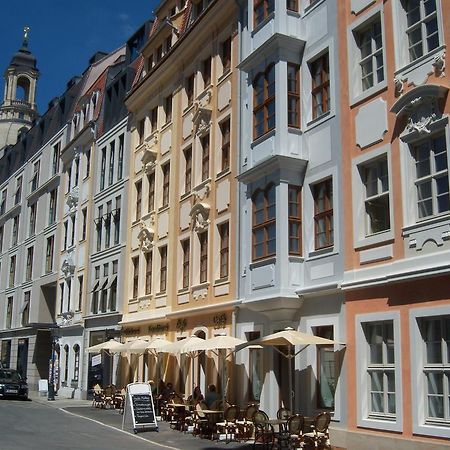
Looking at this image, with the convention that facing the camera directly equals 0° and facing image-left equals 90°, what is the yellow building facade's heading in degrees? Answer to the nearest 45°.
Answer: approximately 45°

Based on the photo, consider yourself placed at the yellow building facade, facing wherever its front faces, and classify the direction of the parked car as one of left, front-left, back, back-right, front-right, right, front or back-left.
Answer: right

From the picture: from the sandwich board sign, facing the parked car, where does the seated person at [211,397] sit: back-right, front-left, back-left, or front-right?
back-right
